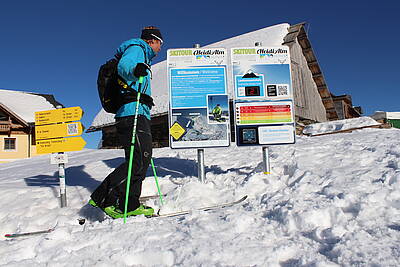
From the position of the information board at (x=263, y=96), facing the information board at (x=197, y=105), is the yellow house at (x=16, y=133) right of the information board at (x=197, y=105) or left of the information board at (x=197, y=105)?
right

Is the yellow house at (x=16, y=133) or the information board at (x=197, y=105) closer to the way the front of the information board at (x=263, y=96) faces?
the information board

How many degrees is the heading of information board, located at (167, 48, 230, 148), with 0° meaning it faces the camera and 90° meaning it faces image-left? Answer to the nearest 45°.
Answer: approximately 0°

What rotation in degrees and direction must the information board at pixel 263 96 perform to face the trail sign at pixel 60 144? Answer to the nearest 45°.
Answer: approximately 90° to its right

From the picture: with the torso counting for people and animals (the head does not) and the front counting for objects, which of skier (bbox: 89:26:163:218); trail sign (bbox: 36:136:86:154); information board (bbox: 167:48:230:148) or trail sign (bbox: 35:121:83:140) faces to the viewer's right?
the skier

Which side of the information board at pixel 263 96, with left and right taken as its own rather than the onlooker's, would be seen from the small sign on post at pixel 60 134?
right

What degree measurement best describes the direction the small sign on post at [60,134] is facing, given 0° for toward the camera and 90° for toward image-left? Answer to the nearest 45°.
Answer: approximately 0°

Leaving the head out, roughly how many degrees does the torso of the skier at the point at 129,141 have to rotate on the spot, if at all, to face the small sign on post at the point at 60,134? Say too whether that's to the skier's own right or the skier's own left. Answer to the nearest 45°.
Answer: approximately 135° to the skier's own left

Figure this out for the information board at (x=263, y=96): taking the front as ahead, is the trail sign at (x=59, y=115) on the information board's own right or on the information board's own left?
on the information board's own right

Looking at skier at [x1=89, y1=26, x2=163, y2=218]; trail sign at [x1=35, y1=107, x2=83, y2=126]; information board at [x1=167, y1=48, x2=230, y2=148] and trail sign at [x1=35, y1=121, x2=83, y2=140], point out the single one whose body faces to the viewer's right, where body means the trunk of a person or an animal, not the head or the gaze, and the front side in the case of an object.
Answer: the skier

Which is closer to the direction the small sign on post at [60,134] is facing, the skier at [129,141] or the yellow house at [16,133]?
the skier

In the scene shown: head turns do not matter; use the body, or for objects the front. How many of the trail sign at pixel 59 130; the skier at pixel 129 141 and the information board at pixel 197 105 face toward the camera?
2

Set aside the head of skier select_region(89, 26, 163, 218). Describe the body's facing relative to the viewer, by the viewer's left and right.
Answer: facing to the right of the viewer
